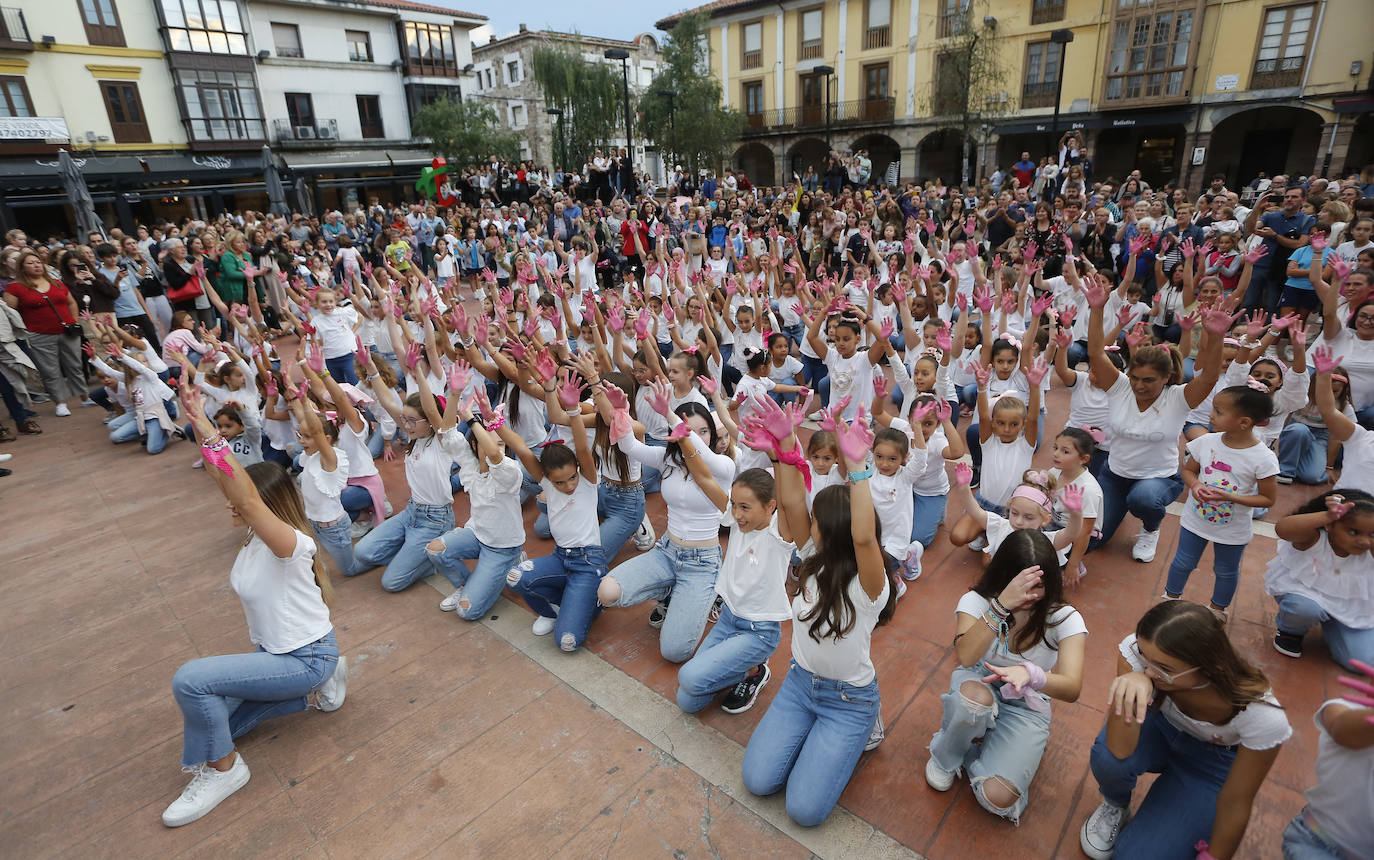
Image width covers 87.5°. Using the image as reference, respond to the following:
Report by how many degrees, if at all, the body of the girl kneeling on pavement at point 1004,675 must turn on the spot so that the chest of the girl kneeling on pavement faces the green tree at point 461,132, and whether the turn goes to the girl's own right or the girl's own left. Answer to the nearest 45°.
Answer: approximately 90° to the girl's own right

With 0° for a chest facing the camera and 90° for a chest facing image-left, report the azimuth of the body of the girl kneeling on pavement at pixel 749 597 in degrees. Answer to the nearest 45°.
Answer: approximately 45°

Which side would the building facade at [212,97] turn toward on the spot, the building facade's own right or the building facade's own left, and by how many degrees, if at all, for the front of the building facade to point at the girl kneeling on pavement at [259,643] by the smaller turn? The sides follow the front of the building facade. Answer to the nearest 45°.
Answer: approximately 45° to the building facade's own right

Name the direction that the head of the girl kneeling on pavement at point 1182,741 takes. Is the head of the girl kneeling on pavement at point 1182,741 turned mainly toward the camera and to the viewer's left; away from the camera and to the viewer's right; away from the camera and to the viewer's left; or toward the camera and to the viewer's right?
toward the camera and to the viewer's left

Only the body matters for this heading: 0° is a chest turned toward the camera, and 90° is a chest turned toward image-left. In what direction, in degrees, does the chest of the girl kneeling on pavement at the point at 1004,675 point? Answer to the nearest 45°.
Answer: approximately 45°

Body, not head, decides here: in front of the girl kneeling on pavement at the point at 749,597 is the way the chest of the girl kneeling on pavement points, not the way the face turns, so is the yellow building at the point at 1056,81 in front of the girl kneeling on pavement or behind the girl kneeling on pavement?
behind

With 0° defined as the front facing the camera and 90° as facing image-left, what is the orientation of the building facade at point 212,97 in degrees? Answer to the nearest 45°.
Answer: approximately 315°

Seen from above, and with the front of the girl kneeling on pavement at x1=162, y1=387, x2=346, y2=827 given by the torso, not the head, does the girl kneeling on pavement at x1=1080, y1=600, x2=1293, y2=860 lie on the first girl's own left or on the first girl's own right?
on the first girl's own left

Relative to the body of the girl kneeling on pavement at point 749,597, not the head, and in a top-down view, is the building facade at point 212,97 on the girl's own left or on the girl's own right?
on the girl's own right

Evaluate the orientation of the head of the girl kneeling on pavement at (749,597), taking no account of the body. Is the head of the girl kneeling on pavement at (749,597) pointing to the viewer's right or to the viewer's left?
to the viewer's left

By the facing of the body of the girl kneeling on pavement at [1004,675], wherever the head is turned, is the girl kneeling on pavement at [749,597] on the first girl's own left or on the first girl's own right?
on the first girl's own right

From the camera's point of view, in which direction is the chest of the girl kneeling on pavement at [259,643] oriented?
to the viewer's left
